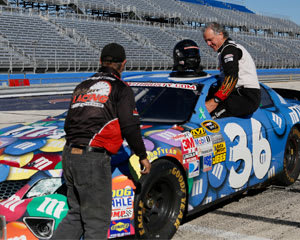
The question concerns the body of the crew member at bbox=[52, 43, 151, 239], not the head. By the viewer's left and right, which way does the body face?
facing away from the viewer and to the right of the viewer

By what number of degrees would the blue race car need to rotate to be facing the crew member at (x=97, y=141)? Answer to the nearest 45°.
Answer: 0° — it already faces them

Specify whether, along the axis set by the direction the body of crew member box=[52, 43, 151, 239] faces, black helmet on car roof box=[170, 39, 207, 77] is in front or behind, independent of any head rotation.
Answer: in front

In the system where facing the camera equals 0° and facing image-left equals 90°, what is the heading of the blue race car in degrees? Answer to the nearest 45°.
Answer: approximately 45°

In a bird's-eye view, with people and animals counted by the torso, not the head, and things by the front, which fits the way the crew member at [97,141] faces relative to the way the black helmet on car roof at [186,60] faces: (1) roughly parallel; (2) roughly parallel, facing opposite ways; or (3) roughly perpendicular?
roughly perpendicular
